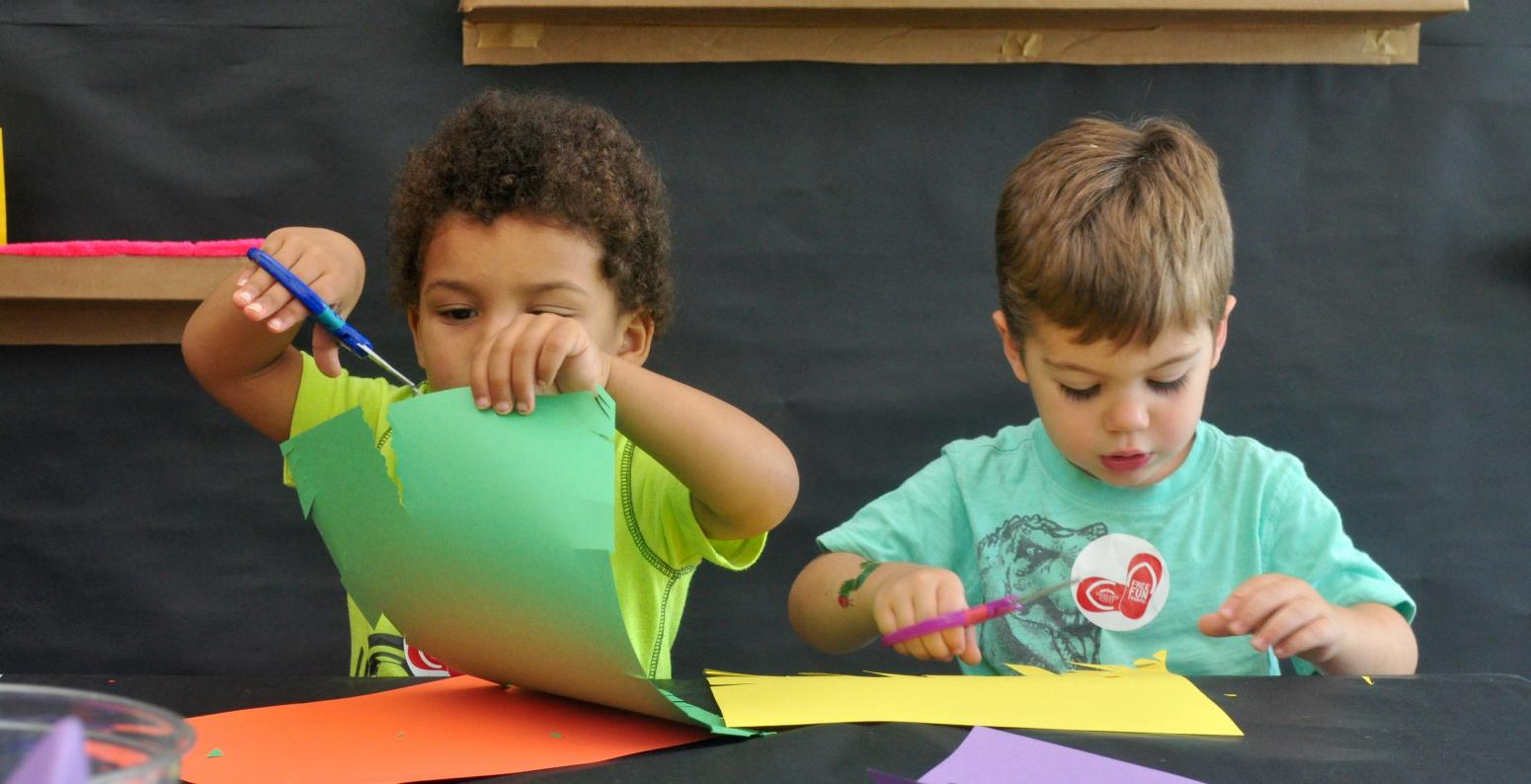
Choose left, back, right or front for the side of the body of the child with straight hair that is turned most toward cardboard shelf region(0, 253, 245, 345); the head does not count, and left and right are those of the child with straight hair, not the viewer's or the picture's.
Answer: right

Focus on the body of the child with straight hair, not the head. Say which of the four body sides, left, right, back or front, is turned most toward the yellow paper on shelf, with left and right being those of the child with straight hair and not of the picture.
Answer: right

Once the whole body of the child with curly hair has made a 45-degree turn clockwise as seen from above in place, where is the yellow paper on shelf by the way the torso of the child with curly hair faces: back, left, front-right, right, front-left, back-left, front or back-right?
right

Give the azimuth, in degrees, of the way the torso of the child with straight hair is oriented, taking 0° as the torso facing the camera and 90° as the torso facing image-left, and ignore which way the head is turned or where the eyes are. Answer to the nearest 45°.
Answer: approximately 0°

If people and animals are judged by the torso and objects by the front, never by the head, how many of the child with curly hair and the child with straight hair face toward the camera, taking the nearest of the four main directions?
2
